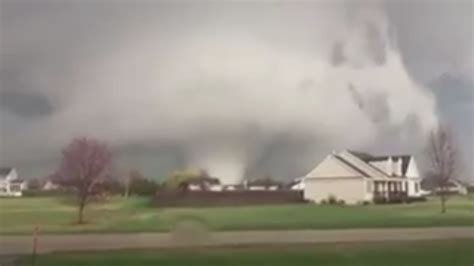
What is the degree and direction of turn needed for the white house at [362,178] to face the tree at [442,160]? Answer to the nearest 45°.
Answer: approximately 45° to its left

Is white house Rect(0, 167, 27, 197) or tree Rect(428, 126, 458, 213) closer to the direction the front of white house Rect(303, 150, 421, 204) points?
the tree

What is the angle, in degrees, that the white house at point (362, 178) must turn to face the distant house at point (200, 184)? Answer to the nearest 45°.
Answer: approximately 135° to its right

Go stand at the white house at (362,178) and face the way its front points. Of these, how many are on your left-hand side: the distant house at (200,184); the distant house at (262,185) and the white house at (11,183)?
0

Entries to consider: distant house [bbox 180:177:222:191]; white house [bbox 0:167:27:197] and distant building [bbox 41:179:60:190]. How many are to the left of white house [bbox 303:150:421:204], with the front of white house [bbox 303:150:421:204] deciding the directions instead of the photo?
0

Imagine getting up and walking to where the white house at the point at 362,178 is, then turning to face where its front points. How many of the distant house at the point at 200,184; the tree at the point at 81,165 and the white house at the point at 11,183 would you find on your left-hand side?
0

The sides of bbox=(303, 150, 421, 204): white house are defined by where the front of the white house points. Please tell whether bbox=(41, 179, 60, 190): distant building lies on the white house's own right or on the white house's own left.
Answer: on the white house's own right

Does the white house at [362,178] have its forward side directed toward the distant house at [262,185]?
no

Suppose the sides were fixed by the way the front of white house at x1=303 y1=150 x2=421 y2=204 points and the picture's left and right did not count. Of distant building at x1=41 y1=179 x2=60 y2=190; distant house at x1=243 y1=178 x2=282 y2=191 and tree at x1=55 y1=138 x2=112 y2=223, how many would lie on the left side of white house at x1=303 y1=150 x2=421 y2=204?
0

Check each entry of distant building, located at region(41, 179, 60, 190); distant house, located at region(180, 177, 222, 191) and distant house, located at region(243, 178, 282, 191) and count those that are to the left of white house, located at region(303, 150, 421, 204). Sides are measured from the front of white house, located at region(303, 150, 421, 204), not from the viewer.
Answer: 0

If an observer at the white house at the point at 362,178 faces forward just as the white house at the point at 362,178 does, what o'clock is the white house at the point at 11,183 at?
the white house at the point at 11,183 is roughly at 4 o'clock from the white house at the point at 362,178.
